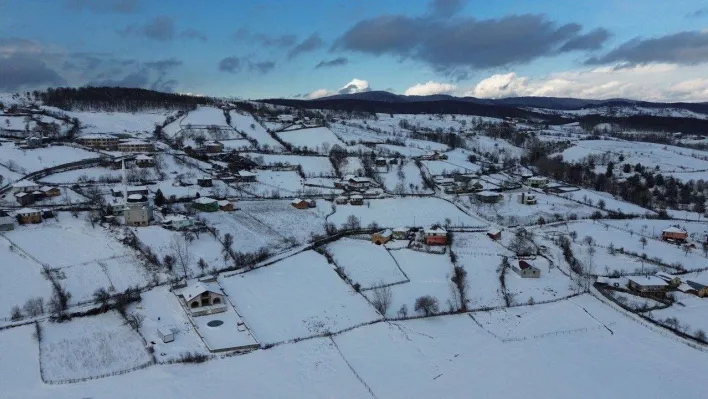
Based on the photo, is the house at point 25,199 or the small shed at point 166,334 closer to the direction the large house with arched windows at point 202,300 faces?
the small shed

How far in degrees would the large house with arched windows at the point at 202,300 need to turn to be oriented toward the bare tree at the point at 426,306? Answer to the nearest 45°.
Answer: approximately 45° to its left

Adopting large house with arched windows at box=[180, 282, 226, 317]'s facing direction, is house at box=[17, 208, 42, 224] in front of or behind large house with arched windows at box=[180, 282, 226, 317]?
behind

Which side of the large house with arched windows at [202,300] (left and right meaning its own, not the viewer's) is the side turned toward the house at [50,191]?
back

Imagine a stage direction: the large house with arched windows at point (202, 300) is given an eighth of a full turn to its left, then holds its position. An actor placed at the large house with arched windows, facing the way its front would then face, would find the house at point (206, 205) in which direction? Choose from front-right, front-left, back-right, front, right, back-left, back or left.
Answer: left

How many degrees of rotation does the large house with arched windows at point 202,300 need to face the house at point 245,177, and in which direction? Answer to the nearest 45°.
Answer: approximately 135° to its left

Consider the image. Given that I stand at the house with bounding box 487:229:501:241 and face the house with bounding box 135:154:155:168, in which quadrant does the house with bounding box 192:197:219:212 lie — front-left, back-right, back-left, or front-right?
front-left

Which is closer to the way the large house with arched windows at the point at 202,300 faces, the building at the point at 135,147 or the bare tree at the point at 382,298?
the bare tree

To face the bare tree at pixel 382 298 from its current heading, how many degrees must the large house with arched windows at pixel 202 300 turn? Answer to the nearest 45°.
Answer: approximately 45° to its left

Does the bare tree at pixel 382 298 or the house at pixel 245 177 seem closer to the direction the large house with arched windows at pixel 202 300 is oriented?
the bare tree

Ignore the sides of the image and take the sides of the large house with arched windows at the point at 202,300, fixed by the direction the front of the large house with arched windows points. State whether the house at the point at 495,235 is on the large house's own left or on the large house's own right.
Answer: on the large house's own left

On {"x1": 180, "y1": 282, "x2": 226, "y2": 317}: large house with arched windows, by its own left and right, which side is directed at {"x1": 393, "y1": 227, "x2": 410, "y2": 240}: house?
left

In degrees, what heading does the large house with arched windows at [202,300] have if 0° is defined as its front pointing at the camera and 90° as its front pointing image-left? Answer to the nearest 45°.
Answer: approximately 315°
